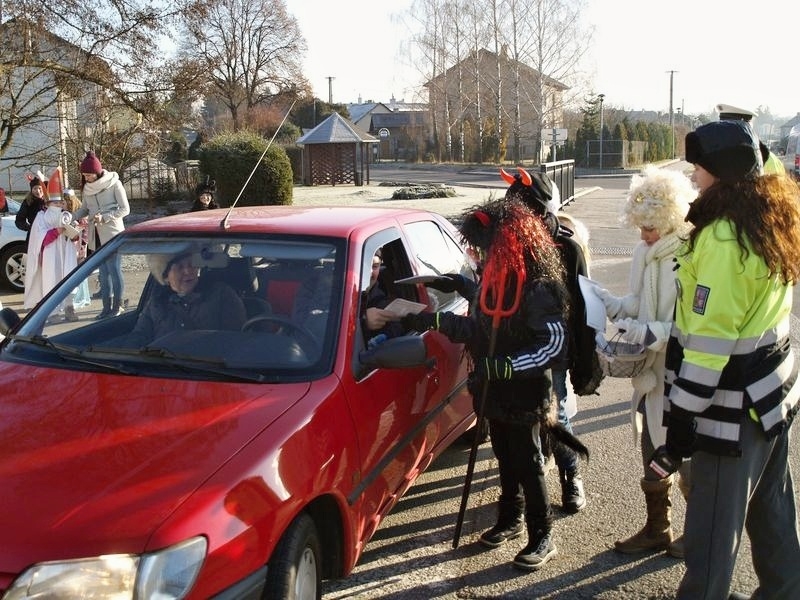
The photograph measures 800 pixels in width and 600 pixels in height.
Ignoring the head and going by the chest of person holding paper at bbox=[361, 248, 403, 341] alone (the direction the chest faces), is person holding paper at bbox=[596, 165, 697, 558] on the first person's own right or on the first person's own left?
on the first person's own left

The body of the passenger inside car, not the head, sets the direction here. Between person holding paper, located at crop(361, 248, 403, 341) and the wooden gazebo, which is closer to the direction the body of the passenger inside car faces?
the person holding paper

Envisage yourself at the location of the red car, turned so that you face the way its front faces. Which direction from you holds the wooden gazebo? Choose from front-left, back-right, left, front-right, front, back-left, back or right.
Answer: back-right

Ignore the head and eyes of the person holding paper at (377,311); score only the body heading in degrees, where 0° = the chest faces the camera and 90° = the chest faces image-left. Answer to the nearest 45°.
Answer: approximately 45°

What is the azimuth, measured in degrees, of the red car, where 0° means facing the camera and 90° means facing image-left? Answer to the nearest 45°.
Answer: approximately 45°

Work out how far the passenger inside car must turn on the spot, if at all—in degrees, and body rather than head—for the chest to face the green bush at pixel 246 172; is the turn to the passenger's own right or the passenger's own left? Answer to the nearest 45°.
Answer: approximately 180°

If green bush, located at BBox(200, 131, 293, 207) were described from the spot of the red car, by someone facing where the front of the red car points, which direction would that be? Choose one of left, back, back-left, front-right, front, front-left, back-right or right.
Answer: back-right

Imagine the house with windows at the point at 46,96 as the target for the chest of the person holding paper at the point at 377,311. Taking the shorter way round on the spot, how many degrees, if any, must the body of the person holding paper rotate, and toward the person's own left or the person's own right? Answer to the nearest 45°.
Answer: approximately 90° to the person's own right

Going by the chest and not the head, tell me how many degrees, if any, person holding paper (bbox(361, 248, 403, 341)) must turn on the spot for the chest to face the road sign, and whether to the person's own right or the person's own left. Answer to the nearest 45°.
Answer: approximately 135° to the person's own right

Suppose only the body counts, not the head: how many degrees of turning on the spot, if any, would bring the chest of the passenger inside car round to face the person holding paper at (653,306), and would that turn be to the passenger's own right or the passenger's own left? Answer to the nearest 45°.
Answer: approximately 90° to the passenger's own left

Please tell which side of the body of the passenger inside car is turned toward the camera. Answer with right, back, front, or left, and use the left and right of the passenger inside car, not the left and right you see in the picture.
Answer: front

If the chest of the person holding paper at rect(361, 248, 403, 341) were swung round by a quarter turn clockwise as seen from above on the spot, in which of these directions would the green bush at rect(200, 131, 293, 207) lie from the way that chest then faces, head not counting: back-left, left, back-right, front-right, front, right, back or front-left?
front-right
